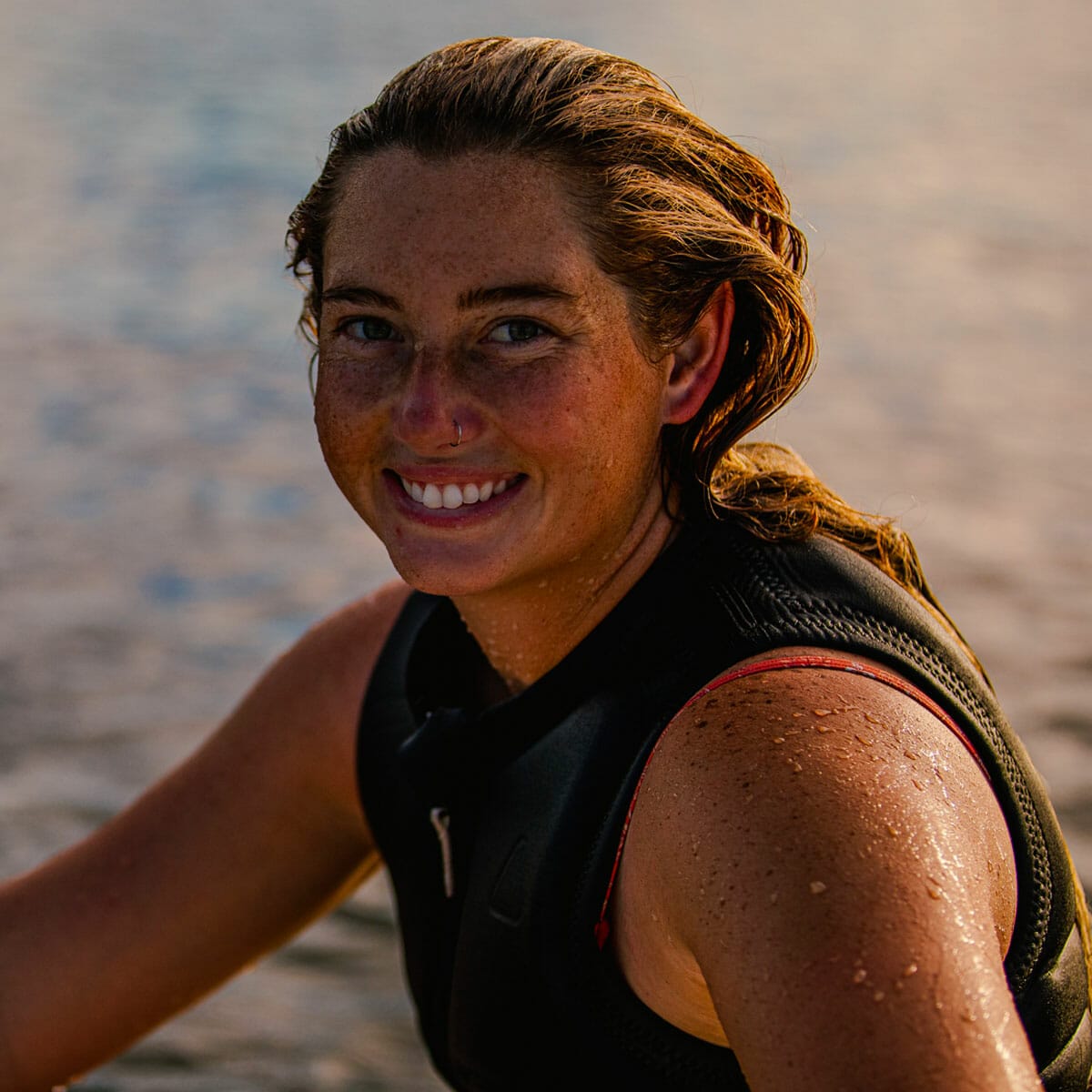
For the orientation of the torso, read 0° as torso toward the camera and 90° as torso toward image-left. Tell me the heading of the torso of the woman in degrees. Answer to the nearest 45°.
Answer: approximately 45°
